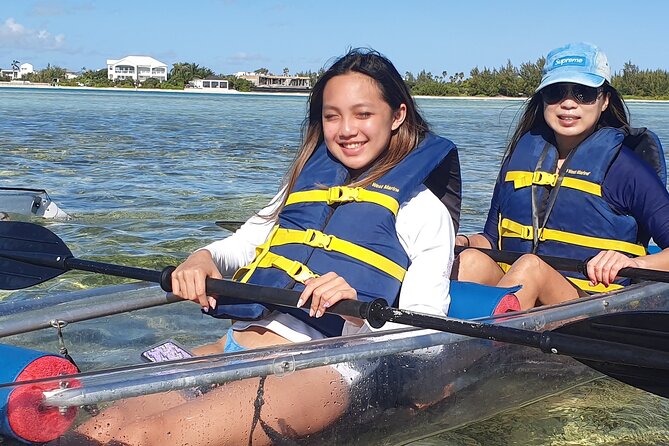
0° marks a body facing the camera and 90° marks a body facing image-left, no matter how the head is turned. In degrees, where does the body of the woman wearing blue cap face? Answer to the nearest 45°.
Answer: approximately 45°
